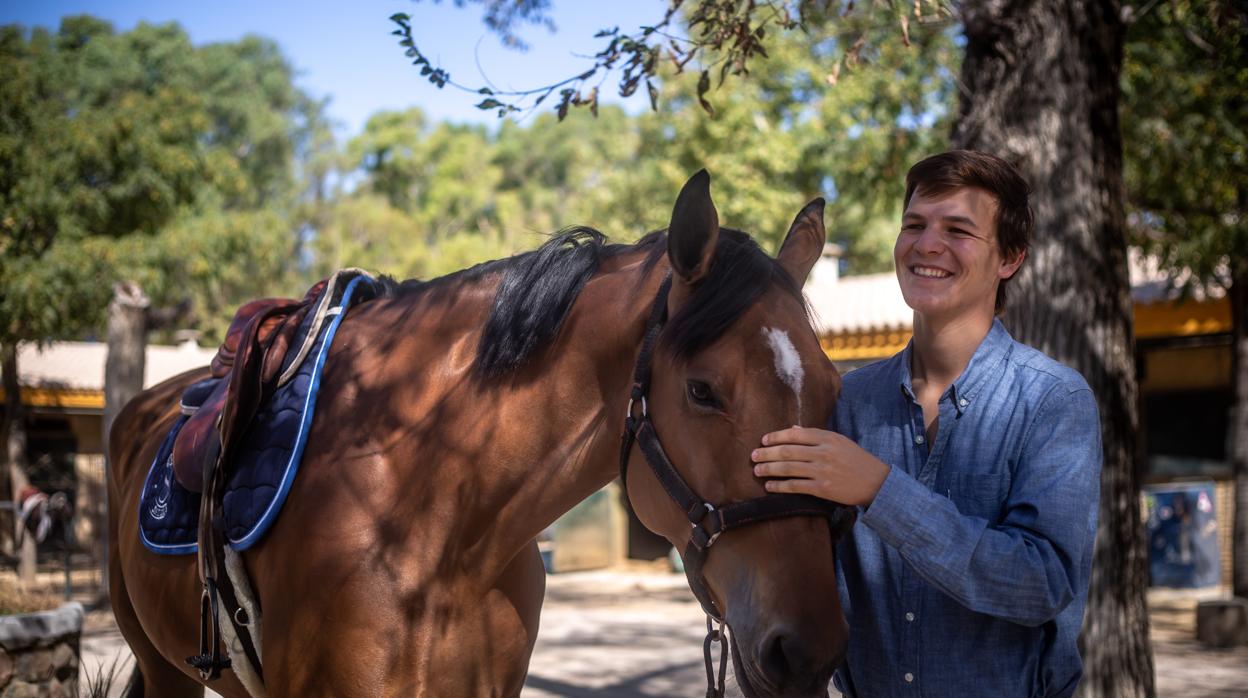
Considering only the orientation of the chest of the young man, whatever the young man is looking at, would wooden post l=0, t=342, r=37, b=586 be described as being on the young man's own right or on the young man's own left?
on the young man's own right

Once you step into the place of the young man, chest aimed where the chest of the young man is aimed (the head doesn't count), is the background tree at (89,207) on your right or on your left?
on your right

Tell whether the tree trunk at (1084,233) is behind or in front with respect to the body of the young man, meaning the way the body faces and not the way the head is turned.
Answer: behind

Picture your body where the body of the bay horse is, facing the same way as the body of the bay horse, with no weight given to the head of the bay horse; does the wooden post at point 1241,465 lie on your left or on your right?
on your left

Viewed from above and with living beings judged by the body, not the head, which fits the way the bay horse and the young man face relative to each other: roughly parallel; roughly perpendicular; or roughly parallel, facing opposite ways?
roughly perpendicular

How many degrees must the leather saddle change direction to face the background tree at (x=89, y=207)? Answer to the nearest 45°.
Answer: approximately 135° to its left

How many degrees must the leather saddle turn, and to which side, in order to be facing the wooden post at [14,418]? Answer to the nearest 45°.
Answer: approximately 135° to its left

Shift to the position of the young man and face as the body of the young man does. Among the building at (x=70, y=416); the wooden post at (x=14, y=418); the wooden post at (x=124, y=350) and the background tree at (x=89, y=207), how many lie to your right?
4

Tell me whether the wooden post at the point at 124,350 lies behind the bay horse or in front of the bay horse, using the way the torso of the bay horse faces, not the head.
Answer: behind

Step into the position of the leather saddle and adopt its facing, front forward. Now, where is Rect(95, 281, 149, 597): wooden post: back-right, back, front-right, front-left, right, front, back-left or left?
back-left

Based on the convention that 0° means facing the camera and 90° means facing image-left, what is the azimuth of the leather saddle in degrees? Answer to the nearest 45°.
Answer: approximately 315°

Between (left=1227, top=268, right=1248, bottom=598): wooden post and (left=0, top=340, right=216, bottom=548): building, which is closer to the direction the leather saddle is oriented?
the wooden post

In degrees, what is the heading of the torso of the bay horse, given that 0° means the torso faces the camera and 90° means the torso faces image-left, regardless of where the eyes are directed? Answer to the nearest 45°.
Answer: approximately 315°

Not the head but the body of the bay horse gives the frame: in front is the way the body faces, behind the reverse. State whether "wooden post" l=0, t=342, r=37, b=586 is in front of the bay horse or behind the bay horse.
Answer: behind

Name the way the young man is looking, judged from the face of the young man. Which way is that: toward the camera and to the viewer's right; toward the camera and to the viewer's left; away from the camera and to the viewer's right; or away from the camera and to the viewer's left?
toward the camera and to the viewer's left
